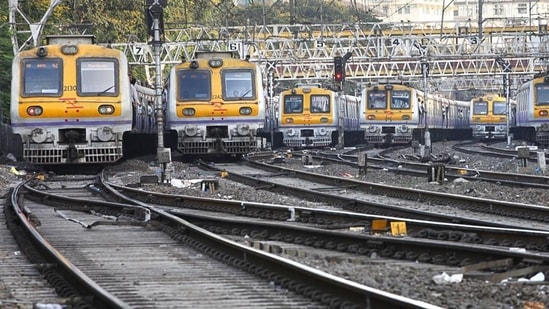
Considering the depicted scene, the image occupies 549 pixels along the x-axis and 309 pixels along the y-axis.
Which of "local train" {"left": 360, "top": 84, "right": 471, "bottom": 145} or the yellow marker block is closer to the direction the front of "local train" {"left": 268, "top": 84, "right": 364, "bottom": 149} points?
the yellow marker block

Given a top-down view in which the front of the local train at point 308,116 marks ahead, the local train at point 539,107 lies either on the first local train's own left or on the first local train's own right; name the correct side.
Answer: on the first local train's own left

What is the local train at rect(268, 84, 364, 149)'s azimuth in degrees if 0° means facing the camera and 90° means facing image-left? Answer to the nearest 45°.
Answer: approximately 0°

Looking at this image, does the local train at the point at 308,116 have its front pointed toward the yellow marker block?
yes

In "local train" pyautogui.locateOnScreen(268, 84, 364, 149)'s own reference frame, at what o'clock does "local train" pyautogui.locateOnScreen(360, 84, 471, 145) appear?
"local train" pyautogui.locateOnScreen(360, 84, 471, 145) is roughly at 8 o'clock from "local train" pyautogui.locateOnScreen(268, 84, 364, 149).

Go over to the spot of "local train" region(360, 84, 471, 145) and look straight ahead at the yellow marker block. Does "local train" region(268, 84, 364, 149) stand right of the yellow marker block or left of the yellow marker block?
right

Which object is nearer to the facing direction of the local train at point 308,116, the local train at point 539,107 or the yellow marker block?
the yellow marker block
